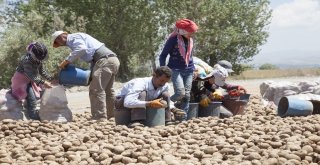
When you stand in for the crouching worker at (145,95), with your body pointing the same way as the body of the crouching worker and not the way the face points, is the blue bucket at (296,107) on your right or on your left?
on your left

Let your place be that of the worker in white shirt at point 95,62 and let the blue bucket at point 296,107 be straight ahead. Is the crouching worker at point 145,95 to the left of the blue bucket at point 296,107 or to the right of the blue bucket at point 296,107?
right

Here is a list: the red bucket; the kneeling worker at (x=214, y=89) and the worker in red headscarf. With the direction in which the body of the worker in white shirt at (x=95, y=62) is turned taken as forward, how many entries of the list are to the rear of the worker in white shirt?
3

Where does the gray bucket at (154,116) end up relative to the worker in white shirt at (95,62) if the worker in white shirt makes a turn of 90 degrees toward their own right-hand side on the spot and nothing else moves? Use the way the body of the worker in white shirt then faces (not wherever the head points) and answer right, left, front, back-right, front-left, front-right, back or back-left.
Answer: back-right

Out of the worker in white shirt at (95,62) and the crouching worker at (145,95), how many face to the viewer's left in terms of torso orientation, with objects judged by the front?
1

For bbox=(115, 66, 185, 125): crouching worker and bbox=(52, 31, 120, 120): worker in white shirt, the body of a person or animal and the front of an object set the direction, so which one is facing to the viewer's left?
the worker in white shirt

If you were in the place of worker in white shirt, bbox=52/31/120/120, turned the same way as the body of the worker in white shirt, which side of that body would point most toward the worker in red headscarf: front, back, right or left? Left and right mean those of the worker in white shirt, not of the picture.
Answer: back

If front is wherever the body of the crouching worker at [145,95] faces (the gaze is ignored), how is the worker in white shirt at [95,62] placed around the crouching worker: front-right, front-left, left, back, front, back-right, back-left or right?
back

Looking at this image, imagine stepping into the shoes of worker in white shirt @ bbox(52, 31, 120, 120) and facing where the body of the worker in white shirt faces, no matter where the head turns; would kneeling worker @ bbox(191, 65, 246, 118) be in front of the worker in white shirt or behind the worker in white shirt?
behind

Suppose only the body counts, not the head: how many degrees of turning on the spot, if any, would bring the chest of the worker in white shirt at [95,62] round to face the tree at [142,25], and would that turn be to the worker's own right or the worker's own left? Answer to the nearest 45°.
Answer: approximately 90° to the worker's own right

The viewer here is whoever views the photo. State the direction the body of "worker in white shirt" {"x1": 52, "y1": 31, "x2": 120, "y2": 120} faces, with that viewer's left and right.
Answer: facing to the left of the viewer

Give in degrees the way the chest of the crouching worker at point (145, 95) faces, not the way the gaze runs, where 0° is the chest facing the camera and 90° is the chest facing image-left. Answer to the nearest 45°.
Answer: approximately 315°

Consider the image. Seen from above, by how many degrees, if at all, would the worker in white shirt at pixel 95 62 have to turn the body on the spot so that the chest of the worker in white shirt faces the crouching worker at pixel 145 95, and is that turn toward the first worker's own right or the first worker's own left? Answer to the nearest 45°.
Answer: approximately 135° to the first worker's own left
